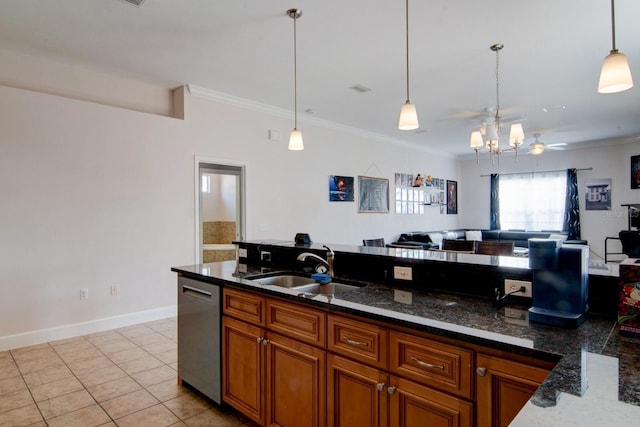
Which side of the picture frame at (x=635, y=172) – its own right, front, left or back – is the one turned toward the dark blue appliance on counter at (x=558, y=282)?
front

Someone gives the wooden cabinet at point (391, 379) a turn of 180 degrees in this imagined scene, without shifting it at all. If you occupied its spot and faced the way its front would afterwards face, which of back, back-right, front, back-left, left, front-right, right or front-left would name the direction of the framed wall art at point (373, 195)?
front-left

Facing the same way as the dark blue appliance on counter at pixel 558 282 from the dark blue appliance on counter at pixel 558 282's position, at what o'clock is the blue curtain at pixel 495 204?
The blue curtain is roughly at 4 o'clock from the dark blue appliance on counter.

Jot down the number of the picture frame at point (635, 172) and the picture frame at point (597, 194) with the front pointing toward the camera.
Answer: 2

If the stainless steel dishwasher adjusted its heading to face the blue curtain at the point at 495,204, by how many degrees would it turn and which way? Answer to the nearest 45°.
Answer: approximately 180°

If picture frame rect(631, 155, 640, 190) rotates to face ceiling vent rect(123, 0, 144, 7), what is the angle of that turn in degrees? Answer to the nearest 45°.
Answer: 0° — it already faces it

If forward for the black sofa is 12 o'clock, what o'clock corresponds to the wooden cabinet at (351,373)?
The wooden cabinet is roughly at 12 o'clock from the black sofa.

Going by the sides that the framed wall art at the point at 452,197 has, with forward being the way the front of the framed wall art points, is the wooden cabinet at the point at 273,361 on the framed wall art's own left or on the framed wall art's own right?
on the framed wall art's own right

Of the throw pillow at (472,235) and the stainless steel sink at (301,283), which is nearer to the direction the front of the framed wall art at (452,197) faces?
the throw pillow

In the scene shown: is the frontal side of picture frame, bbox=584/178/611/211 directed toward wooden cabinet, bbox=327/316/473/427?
yes

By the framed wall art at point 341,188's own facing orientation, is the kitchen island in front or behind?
in front

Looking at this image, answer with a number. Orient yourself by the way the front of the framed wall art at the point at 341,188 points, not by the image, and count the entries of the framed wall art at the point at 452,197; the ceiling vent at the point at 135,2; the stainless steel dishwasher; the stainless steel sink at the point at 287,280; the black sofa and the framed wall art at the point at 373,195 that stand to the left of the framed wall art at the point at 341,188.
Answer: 3

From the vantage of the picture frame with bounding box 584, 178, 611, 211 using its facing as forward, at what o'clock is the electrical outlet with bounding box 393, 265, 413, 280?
The electrical outlet is roughly at 12 o'clock from the picture frame.

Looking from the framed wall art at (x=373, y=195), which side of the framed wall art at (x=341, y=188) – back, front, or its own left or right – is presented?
left

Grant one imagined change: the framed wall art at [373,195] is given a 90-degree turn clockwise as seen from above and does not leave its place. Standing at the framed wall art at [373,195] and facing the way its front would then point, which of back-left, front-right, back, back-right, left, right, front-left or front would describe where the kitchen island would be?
front-left
